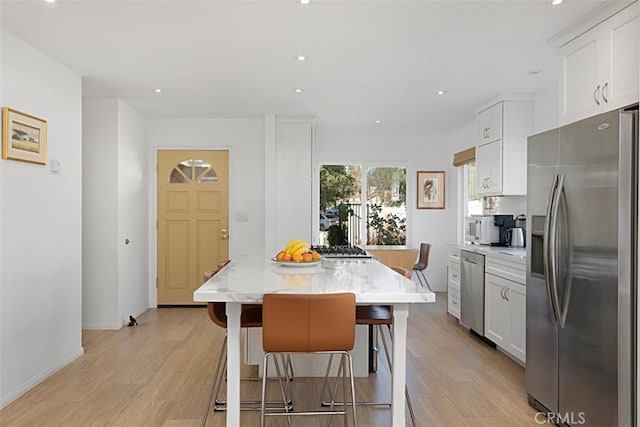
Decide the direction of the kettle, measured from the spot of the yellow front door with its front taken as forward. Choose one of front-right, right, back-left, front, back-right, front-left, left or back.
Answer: front-left

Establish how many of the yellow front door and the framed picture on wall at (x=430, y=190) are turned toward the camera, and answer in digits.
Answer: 2

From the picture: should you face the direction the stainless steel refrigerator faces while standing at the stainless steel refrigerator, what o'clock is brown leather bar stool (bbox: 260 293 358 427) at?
The brown leather bar stool is roughly at 12 o'clock from the stainless steel refrigerator.

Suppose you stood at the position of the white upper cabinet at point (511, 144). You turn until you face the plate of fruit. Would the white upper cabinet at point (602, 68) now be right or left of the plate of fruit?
left

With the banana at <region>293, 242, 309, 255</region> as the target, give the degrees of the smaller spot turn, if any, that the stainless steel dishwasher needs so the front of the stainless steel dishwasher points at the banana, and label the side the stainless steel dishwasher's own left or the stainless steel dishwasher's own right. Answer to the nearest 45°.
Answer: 0° — it already faces it

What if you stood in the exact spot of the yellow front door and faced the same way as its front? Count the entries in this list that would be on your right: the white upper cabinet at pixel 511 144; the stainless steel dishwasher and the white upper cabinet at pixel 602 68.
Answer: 0

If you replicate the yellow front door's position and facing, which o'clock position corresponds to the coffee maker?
The coffee maker is roughly at 10 o'clock from the yellow front door.

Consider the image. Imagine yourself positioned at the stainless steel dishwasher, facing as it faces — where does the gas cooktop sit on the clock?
The gas cooktop is roughly at 12 o'clock from the stainless steel dishwasher.

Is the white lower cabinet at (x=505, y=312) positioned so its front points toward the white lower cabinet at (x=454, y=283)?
no

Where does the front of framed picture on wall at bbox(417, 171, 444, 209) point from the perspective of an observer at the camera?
facing the viewer

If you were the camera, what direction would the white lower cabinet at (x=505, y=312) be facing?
facing the viewer and to the left of the viewer

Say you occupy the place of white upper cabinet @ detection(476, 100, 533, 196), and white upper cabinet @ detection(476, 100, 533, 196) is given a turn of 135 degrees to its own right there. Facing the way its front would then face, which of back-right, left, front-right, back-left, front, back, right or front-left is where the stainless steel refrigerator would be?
back

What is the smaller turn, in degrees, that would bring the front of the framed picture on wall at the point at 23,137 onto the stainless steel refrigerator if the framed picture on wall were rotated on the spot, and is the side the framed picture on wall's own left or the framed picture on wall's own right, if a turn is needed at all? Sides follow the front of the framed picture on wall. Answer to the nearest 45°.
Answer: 0° — it already faces it

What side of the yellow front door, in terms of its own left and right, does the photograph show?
front
